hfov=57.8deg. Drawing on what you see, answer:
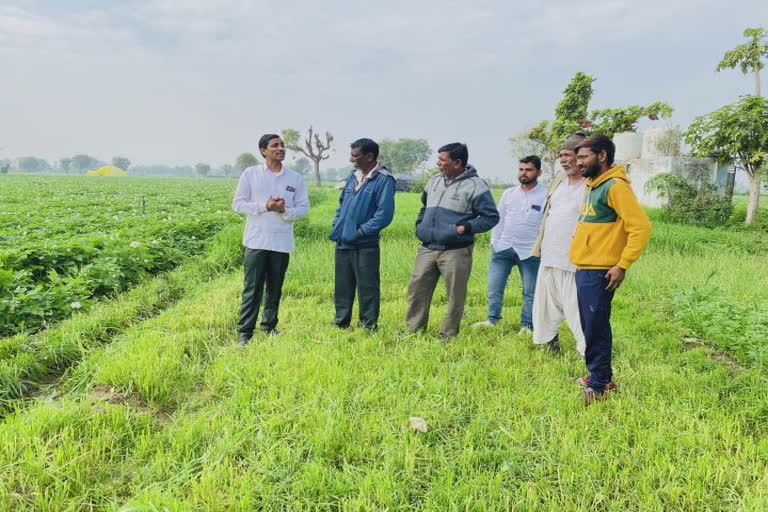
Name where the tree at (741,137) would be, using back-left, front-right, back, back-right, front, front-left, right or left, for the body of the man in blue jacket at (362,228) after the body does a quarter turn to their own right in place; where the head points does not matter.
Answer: right

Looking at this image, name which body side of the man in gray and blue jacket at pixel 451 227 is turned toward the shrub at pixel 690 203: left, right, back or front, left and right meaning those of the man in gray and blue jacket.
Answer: back

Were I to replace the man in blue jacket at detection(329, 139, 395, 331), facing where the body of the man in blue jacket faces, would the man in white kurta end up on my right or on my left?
on my left

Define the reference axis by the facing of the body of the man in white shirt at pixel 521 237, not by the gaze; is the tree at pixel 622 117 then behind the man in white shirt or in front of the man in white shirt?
behind

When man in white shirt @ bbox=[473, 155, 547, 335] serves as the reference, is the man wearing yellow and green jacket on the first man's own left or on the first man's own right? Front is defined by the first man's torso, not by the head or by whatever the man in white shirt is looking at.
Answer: on the first man's own left

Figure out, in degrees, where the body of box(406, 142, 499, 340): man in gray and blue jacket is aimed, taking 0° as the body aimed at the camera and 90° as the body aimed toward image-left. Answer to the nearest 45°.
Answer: approximately 45°

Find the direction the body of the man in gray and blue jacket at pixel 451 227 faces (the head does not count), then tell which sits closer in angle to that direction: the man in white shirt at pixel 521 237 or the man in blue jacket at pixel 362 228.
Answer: the man in blue jacket

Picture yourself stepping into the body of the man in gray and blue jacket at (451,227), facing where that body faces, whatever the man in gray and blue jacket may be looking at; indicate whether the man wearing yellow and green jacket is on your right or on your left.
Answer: on your left

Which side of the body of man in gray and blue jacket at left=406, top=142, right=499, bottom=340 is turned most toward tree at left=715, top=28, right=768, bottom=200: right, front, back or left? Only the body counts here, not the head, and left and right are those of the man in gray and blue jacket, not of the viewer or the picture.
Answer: back

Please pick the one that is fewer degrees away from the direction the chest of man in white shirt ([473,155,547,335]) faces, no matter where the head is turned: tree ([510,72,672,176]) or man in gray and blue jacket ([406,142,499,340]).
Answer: the man in gray and blue jacket

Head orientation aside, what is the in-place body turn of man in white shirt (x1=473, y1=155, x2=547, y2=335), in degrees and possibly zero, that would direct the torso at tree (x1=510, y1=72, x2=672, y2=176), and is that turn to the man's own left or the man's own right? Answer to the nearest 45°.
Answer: approximately 135° to the man's own right
